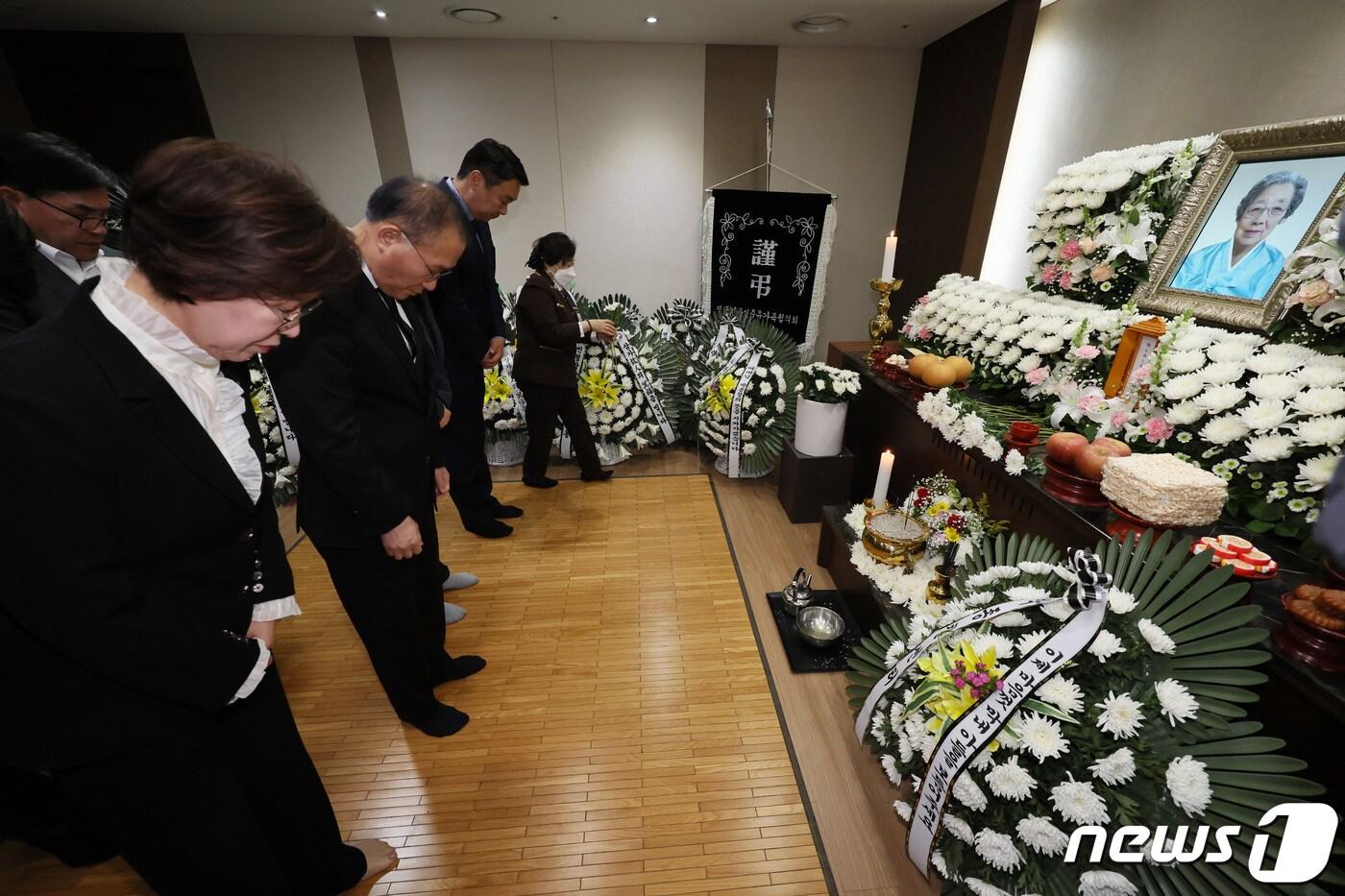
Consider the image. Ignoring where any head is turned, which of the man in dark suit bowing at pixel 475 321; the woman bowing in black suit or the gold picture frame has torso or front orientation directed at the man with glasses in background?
the gold picture frame

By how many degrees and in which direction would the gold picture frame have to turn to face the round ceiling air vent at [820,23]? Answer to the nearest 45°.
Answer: approximately 90° to its right

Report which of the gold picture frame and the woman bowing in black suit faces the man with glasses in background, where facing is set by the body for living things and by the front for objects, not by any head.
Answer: the gold picture frame

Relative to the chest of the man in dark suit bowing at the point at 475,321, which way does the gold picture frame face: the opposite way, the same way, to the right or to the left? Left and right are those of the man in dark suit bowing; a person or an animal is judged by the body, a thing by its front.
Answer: the opposite way

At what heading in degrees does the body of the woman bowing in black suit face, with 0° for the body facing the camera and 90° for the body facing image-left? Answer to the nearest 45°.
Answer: approximately 270°

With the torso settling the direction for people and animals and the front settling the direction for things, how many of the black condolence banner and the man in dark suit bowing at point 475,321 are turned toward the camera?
1

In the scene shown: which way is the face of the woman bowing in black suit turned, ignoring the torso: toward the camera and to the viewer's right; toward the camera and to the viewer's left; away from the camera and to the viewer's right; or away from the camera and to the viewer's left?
toward the camera and to the viewer's right

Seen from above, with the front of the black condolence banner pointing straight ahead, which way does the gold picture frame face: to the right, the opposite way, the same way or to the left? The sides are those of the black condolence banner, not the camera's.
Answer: to the right

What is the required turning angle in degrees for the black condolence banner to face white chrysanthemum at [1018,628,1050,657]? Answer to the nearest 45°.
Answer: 0° — it already faces it

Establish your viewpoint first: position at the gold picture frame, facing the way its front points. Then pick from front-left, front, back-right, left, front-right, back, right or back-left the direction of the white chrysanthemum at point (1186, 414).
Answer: front-left

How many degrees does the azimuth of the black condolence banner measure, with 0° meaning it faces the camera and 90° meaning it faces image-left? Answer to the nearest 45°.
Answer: approximately 0°

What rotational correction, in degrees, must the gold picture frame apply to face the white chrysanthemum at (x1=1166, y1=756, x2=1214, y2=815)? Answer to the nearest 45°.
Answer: approximately 45° to its left

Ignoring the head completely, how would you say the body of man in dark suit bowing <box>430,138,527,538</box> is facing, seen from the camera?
to the viewer's right
